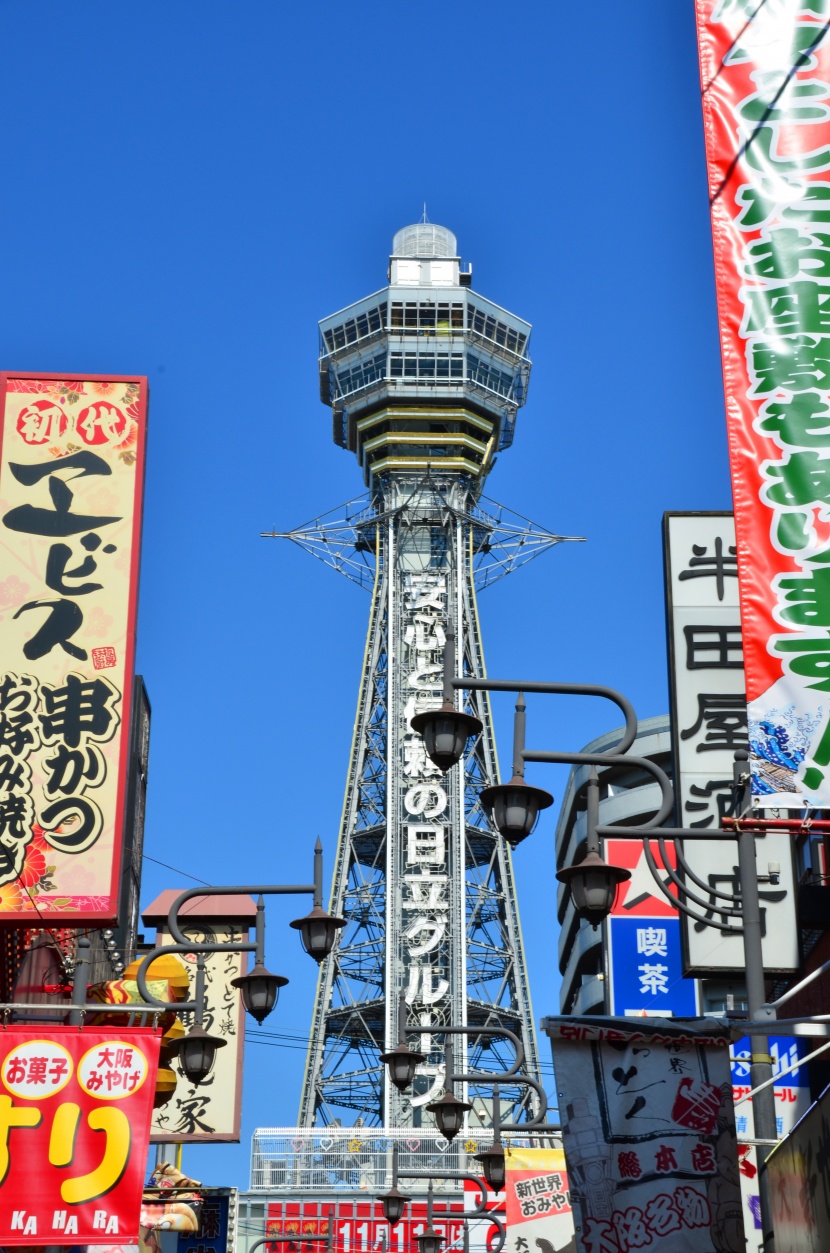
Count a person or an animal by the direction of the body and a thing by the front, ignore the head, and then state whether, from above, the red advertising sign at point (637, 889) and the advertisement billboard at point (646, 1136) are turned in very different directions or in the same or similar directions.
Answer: same or similar directions

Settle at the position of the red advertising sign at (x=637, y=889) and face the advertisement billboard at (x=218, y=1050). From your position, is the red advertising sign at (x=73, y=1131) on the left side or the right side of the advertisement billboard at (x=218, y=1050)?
left

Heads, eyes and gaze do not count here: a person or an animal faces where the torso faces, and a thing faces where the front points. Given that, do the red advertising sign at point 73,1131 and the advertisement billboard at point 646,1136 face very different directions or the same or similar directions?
same or similar directions

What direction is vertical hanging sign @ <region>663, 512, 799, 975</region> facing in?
toward the camera

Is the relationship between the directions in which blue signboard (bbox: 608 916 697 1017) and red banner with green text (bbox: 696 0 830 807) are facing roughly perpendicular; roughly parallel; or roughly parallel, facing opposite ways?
roughly parallel

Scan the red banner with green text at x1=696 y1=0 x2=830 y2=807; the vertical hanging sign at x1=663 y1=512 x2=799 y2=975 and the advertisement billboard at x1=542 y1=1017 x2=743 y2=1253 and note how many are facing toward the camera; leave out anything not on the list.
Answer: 3

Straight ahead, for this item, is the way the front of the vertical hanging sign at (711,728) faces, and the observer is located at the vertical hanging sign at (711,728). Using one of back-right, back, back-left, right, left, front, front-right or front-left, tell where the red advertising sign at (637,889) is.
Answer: back

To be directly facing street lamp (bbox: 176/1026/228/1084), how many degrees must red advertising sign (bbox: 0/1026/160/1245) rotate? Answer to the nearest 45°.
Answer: approximately 90° to its left

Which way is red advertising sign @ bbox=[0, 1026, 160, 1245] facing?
toward the camera
